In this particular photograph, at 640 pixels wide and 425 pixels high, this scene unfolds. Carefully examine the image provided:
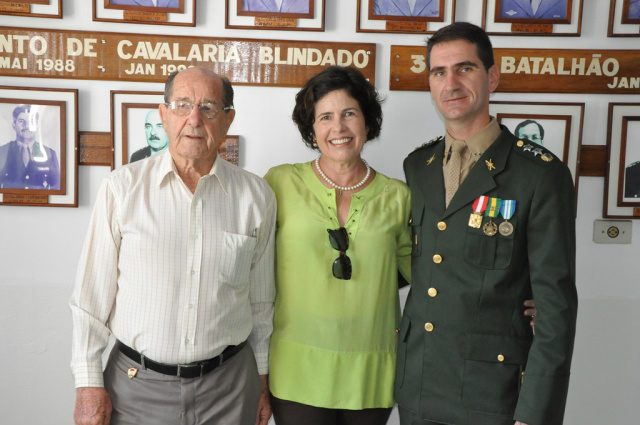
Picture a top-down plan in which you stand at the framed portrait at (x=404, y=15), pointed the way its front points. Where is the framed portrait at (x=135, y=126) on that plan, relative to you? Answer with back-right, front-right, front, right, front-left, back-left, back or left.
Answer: right

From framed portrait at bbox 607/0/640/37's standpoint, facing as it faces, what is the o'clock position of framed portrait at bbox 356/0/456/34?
framed portrait at bbox 356/0/456/34 is roughly at 2 o'clock from framed portrait at bbox 607/0/640/37.

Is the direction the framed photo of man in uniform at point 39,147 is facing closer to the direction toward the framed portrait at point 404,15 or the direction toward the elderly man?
the elderly man

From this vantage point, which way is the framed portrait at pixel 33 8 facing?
toward the camera

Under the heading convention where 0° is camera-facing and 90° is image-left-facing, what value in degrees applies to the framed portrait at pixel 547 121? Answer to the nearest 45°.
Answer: approximately 0°

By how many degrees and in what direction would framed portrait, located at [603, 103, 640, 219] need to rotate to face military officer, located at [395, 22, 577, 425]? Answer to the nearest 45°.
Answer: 0° — it already faces them

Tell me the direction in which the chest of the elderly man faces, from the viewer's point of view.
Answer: toward the camera

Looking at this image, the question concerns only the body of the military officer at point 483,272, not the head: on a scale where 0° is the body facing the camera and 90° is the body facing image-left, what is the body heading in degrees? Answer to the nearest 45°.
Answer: approximately 45°

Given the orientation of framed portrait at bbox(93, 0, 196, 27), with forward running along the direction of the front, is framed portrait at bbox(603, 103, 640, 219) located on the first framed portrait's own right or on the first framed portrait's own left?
on the first framed portrait's own left

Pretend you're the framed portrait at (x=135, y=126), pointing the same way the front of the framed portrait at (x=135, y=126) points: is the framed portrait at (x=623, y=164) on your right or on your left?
on your left

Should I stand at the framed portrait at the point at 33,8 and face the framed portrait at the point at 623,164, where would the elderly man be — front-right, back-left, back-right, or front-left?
front-right

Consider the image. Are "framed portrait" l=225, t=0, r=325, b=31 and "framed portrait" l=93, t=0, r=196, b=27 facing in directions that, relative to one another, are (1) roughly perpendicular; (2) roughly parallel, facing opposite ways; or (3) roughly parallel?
roughly parallel

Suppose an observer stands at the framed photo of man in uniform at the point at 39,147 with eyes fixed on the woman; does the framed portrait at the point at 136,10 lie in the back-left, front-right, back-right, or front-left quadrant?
front-left

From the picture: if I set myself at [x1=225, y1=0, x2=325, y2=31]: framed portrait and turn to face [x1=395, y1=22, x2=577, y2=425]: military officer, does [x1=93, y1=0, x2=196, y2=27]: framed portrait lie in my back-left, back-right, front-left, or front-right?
back-right

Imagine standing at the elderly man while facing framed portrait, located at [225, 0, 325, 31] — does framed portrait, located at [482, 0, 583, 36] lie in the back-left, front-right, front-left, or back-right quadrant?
front-right

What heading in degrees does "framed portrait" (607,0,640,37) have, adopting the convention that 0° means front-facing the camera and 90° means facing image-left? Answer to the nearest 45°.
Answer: approximately 0°

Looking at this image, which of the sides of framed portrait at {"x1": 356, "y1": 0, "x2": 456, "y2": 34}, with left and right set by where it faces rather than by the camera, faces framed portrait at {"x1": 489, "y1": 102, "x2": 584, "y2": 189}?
left
